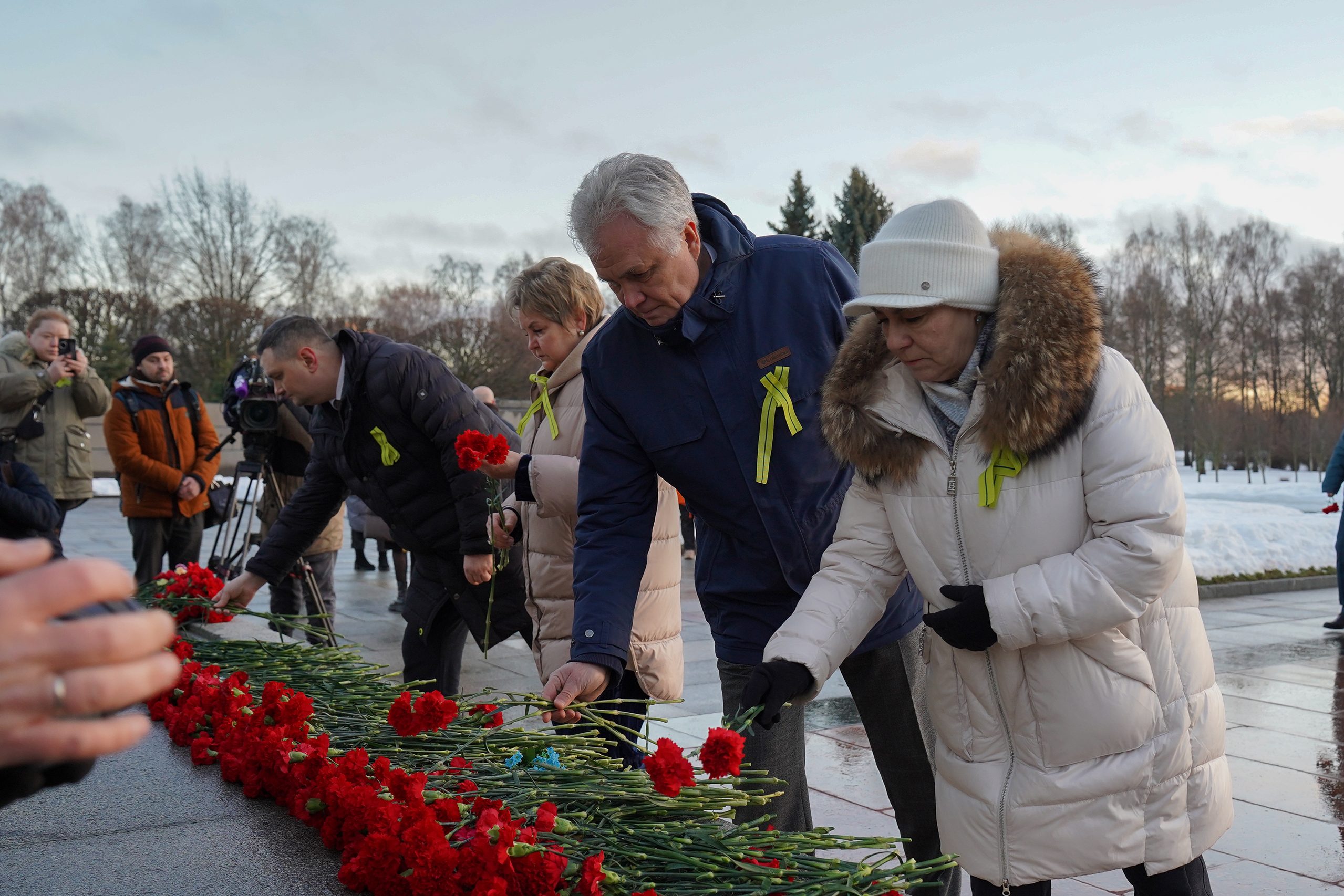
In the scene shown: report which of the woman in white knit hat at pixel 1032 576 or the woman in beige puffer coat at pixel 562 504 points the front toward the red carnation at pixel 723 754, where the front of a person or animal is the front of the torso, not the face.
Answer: the woman in white knit hat

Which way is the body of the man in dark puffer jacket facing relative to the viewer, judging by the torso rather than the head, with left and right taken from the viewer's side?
facing the viewer and to the left of the viewer

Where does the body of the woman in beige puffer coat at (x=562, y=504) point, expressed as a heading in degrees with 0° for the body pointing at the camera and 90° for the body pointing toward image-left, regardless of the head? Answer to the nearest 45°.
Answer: approximately 90°

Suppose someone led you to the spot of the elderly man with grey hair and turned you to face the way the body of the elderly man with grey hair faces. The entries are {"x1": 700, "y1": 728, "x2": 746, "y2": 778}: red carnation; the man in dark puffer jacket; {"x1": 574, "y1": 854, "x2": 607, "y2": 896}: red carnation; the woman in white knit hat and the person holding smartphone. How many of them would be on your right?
2

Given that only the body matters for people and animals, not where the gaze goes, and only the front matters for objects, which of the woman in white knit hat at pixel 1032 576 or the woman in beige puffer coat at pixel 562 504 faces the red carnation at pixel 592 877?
the woman in white knit hat

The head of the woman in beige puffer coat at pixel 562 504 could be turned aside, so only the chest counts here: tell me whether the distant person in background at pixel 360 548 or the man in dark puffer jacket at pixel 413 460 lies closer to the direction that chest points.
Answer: the man in dark puffer jacket

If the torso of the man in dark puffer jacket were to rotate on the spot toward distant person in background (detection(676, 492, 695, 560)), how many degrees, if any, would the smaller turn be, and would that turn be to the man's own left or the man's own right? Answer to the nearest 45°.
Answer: approximately 135° to the man's own right

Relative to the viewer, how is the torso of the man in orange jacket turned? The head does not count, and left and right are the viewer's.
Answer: facing the viewer and to the right of the viewer

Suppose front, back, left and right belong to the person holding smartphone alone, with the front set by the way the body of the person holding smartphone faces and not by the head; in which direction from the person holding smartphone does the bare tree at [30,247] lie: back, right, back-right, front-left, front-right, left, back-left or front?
back-left

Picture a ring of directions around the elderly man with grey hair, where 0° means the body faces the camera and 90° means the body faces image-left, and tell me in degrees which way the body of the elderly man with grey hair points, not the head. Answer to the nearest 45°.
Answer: approximately 45°

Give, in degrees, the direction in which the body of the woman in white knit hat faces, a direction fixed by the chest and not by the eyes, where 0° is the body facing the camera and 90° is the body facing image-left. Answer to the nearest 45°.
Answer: approximately 45°

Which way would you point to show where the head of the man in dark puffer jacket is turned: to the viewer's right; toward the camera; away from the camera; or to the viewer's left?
to the viewer's left

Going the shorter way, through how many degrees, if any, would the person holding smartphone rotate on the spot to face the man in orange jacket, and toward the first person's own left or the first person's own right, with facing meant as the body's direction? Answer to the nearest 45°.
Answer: approximately 90° to the first person's own left

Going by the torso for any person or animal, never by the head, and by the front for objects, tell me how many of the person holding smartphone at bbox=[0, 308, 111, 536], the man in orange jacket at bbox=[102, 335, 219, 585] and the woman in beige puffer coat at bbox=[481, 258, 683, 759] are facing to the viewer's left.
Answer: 1
